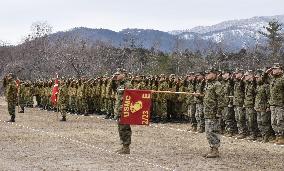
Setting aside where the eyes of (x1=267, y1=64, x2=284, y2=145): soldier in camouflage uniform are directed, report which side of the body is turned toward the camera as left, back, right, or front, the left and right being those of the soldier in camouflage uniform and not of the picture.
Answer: left

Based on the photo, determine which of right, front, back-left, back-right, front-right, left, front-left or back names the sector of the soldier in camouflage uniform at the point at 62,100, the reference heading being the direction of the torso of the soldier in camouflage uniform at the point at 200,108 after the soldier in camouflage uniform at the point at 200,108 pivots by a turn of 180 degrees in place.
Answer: back-left

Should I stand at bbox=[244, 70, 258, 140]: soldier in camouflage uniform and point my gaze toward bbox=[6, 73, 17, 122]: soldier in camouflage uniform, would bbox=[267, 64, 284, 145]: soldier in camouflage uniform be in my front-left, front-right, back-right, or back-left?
back-left

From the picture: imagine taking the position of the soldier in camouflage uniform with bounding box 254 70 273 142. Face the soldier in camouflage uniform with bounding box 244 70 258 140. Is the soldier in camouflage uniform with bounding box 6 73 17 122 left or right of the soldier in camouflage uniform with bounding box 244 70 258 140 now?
left

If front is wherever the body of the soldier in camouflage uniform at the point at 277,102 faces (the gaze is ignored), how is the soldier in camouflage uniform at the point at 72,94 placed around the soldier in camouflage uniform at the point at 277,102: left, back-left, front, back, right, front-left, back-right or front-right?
front-right

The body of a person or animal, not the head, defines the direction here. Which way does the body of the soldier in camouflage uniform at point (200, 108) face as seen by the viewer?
to the viewer's left
